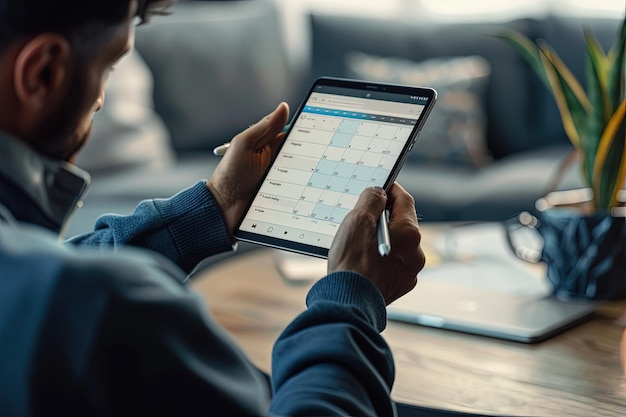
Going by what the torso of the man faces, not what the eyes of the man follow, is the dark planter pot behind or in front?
in front

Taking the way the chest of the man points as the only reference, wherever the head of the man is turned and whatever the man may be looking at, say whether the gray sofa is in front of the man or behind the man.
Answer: in front

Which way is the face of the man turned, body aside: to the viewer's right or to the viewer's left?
to the viewer's right

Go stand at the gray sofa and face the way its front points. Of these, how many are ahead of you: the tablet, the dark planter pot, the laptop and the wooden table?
4

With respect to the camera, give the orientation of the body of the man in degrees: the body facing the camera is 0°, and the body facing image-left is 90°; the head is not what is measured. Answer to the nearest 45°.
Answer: approximately 225°

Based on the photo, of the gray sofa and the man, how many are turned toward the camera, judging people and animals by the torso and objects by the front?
1

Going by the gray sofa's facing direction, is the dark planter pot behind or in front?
in front

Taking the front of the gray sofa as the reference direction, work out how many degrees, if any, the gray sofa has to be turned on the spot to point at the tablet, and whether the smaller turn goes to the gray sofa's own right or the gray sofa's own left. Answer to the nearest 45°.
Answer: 0° — it already faces it

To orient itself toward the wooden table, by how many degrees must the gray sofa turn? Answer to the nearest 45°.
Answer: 0° — it already faces it
